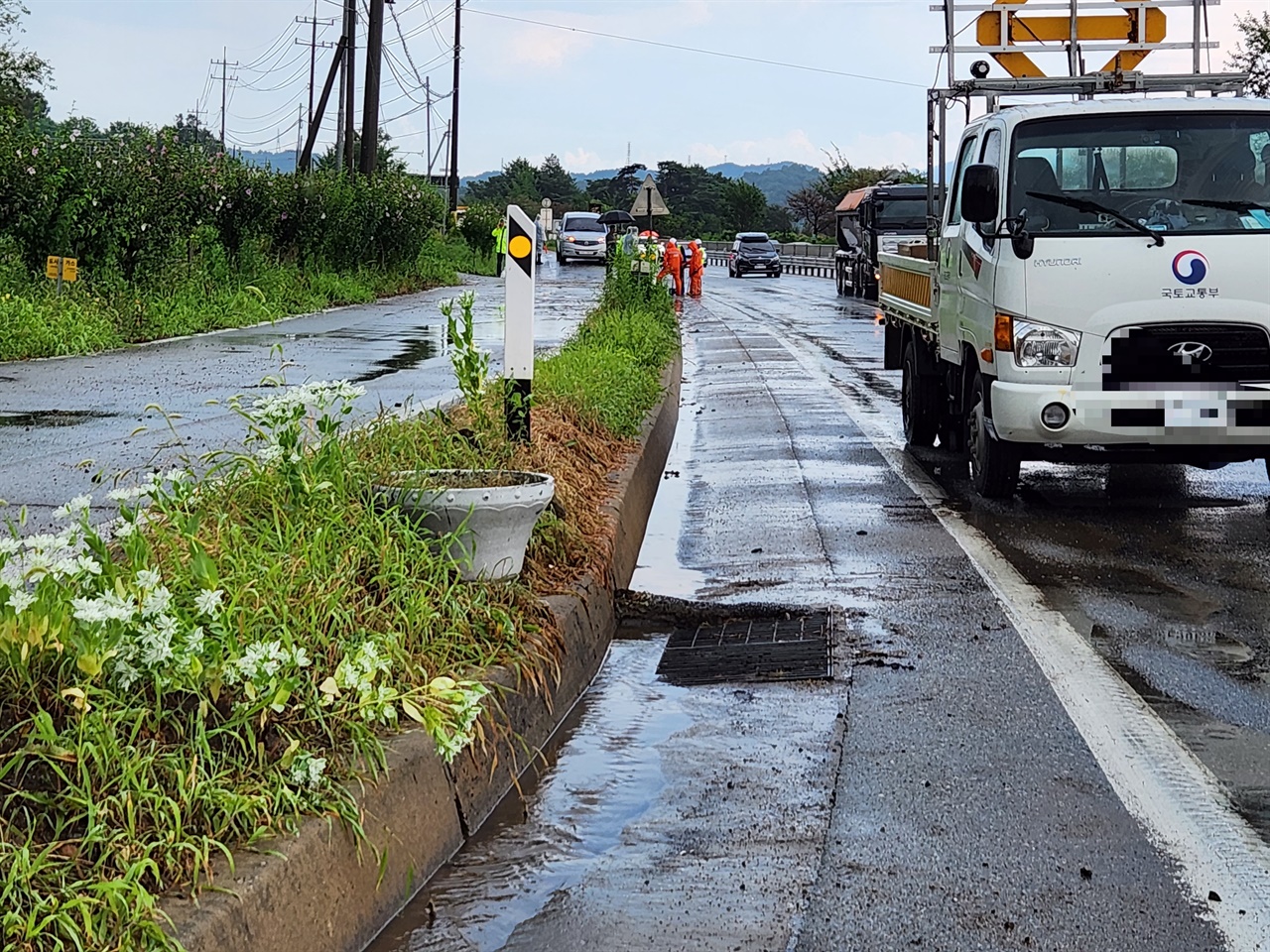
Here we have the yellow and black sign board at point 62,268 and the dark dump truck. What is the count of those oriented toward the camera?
2

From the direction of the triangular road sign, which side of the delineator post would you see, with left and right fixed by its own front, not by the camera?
back

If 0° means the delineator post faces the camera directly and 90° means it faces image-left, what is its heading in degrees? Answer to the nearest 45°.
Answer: approximately 0°

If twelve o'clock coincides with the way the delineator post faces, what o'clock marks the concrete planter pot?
The concrete planter pot is roughly at 12 o'clock from the delineator post.

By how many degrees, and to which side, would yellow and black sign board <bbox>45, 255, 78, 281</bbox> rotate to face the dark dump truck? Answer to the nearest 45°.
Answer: approximately 135° to its left

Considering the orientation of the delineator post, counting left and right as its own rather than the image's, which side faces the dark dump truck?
back

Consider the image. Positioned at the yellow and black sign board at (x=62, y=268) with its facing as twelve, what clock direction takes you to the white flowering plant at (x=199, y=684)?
The white flowering plant is roughly at 12 o'clock from the yellow and black sign board.

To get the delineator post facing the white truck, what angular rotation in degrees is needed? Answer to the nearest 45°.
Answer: approximately 135° to its left

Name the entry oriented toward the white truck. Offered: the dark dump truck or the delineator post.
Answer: the dark dump truck

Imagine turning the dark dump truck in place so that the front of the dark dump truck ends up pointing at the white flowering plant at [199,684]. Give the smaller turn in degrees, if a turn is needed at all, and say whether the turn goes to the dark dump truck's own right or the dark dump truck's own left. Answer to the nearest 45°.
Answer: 0° — it already faces it
